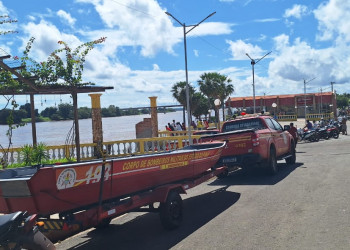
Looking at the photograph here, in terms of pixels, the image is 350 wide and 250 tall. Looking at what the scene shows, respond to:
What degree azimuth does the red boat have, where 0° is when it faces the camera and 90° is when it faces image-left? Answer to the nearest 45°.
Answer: approximately 225°

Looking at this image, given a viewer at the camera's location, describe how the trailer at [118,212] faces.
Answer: facing away from the viewer and to the right of the viewer

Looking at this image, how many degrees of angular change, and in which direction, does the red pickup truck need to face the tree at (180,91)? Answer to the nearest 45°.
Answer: approximately 45° to its left

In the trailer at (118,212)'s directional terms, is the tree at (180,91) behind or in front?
in front

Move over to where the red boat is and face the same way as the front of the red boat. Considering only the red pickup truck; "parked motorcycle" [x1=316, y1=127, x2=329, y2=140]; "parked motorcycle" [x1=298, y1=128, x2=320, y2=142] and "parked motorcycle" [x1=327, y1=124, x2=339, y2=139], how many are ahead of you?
4

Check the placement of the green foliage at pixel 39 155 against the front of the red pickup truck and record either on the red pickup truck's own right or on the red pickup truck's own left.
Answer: on the red pickup truck's own left

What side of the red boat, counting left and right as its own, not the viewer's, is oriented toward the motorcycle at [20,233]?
back

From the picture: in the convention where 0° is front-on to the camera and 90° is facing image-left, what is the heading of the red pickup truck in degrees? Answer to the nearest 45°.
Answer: approximately 225°

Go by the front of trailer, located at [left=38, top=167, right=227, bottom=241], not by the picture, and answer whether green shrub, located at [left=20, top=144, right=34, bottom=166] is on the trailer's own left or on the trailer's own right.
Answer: on the trailer's own left

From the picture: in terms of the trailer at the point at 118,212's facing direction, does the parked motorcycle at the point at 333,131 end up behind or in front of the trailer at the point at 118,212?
in front

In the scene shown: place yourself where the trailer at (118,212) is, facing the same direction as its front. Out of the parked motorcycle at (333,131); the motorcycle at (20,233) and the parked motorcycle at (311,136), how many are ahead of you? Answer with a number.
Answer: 2
